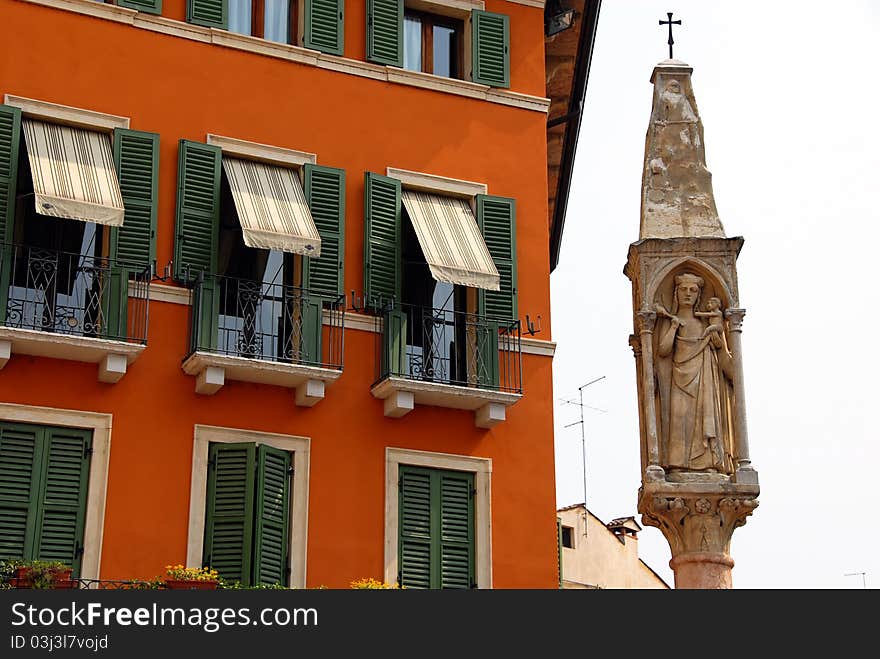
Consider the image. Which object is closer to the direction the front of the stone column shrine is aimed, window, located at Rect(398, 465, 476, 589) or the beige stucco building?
the window

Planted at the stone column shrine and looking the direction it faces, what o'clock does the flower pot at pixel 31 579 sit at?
The flower pot is roughly at 2 o'clock from the stone column shrine.

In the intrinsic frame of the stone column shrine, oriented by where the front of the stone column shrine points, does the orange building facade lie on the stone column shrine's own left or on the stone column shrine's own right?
on the stone column shrine's own right

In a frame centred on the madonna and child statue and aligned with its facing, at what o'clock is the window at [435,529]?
The window is roughly at 3 o'clock from the madonna and child statue.

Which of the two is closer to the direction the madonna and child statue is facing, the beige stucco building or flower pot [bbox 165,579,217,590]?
the flower pot

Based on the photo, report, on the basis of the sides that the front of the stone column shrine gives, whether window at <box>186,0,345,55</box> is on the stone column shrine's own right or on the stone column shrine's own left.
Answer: on the stone column shrine's own right

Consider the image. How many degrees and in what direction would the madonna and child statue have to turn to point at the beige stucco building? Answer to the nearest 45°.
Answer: approximately 180°

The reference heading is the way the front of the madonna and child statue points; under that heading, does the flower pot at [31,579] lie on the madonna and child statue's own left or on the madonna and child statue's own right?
on the madonna and child statue's own right

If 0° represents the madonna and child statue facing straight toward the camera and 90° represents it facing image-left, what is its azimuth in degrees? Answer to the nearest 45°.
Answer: approximately 0°
